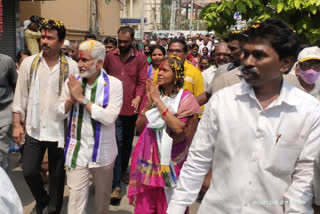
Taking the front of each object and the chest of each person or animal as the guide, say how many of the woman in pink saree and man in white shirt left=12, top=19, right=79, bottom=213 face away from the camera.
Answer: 0

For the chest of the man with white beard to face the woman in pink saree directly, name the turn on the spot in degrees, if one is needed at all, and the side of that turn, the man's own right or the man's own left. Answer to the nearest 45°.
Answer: approximately 135° to the man's own left

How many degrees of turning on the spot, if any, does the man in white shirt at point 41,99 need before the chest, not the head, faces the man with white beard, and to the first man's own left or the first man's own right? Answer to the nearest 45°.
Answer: approximately 45° to the first man's own left

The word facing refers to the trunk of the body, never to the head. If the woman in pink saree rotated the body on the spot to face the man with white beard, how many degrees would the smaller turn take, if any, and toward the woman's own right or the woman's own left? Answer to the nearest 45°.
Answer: approximately 45° to the woman's own right

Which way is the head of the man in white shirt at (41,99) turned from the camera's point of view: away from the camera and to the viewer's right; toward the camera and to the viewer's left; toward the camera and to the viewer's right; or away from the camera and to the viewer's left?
toward the camera and to the viewer's left

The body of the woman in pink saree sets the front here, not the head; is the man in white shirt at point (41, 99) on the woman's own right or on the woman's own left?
on the woman's own right

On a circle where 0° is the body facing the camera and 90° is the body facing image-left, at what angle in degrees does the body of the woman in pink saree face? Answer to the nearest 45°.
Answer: approximately 45°

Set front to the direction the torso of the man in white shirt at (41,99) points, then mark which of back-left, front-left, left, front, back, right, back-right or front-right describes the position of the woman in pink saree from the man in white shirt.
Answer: front-left

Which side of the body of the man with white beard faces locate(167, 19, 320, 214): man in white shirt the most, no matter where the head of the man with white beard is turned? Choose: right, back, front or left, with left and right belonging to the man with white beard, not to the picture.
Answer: left

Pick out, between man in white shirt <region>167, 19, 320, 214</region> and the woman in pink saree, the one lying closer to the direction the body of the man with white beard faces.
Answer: the man in white shirt

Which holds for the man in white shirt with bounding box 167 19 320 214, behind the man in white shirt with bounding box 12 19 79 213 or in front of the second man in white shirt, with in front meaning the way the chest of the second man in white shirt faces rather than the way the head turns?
in front

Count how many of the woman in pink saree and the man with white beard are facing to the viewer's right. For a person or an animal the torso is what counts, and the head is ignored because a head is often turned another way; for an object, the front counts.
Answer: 0

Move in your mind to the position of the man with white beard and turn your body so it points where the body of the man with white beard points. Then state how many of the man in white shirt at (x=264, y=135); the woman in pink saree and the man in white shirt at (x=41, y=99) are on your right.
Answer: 1

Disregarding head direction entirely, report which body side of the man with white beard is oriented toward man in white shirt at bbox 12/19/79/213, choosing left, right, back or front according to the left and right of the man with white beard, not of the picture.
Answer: right

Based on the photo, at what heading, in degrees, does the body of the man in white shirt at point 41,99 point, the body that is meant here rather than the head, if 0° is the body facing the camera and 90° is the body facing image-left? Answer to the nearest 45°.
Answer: approximately 0°
